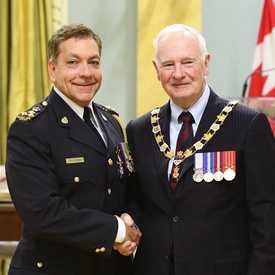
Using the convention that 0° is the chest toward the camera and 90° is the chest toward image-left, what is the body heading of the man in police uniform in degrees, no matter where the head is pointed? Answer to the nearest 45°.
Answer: approximately 315°

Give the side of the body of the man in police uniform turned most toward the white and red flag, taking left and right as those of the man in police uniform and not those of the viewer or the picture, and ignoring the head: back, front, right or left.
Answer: left

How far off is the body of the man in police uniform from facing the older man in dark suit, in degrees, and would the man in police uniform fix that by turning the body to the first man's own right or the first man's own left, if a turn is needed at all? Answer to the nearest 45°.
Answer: approximately 45° to the first man's own left

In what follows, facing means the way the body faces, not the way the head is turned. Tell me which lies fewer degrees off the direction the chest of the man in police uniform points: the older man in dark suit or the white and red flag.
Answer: the older man in dark suit
